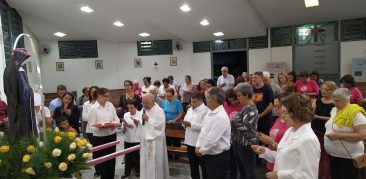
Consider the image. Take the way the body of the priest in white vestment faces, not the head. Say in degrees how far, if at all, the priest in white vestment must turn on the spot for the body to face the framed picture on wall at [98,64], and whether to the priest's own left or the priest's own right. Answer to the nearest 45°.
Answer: approximately 135° to the priest's own right

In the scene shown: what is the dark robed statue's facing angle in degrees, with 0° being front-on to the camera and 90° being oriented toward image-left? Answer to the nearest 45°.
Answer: approximately 270°

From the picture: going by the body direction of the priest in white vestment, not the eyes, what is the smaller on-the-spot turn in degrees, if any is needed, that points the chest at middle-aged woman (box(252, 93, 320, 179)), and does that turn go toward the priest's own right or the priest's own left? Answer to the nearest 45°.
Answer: approximately 90° to the priest's own left

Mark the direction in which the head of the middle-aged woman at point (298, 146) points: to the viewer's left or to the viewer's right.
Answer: to the viewer's left

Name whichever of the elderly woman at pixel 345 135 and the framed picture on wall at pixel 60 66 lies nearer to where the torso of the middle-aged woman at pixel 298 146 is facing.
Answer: the framed picture on wall

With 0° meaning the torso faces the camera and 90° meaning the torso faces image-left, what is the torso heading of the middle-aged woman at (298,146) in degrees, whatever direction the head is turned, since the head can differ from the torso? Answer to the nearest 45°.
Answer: approximately 90°

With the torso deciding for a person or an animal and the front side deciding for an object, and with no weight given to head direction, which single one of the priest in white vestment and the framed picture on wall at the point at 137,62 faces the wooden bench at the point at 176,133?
the framed picture on wall

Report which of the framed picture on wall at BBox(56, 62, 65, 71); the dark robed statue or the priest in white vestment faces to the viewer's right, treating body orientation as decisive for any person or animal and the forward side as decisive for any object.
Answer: the dark robed statue

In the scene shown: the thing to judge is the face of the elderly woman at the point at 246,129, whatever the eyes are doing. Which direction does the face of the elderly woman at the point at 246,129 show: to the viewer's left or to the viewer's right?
to the viewer's left

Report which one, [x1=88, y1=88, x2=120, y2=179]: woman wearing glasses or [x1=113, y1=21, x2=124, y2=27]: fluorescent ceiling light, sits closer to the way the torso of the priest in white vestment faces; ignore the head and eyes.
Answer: the woman wearing glasses

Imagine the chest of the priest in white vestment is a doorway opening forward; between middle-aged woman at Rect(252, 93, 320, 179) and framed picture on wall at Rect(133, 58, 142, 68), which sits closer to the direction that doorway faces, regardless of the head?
the middle-aged woman

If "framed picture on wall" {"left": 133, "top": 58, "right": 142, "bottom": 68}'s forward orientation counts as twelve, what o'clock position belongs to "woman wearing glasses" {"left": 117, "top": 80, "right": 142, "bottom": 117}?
The woman wearing glasses is roughly at 12 o'clock from the framed picture on wall.
